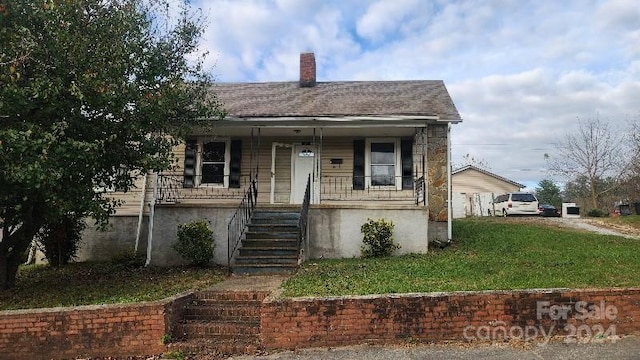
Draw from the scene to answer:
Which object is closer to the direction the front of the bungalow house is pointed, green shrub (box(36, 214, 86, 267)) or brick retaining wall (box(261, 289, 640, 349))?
the brick retaining wall

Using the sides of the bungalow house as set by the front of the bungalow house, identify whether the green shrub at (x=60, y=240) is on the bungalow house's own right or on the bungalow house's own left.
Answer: on the bungalow house's own right

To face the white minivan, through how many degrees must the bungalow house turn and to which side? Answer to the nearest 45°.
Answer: approximately 135° to its left

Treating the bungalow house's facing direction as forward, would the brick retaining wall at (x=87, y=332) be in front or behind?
in front

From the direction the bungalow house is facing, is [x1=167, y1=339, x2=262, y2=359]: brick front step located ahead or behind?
ahead

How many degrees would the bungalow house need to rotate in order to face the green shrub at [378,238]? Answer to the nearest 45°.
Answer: approximately 45° to its left

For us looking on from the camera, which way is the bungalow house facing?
facing the viewer

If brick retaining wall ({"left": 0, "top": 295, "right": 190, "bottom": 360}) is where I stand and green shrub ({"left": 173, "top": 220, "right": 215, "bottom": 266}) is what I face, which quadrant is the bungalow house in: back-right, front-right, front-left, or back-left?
front-right

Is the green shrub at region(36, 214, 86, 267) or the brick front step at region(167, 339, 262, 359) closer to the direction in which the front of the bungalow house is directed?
the brick front step

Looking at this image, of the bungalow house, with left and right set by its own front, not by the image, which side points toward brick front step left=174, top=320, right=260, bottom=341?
front

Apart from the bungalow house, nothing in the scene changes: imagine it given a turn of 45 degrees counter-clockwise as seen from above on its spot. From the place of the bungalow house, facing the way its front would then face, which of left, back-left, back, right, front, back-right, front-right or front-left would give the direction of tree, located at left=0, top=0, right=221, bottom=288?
right

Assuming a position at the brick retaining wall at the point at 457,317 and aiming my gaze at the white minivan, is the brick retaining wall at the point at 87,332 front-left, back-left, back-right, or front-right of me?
back-left

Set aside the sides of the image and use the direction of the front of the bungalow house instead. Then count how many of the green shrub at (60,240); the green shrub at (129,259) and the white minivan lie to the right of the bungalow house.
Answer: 2

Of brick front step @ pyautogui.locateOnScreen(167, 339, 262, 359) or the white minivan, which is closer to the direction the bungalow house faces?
the brick front step
